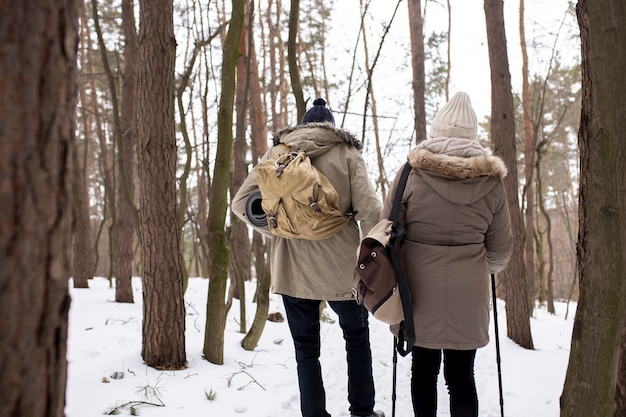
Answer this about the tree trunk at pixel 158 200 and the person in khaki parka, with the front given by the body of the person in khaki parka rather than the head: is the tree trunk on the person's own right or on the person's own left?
on the person's own left

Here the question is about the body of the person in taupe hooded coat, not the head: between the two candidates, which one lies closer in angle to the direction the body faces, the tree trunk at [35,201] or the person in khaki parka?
the person in khaki parka

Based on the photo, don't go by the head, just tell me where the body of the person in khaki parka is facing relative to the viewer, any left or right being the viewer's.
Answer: facing away from the viewer

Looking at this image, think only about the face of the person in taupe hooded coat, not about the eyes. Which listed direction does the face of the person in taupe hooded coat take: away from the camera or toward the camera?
away from the camera

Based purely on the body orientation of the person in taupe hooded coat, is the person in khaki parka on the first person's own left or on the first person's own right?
on the first person's own left

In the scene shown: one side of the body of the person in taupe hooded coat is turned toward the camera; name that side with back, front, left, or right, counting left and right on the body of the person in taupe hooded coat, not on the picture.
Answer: back

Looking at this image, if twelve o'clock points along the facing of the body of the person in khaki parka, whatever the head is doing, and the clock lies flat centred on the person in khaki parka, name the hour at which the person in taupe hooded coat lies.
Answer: The person in taupe hooded coat is roughly at 4 o'clock from the person in khaki parka.

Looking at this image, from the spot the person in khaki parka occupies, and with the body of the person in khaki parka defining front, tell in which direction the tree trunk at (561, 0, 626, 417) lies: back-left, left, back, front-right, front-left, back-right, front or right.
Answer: back-right

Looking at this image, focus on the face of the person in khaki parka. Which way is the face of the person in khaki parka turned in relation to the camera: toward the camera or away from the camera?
away from the camera

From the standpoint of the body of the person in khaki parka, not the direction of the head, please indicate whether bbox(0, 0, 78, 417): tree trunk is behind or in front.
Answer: behind

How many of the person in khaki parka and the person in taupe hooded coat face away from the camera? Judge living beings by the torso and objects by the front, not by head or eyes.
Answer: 2
